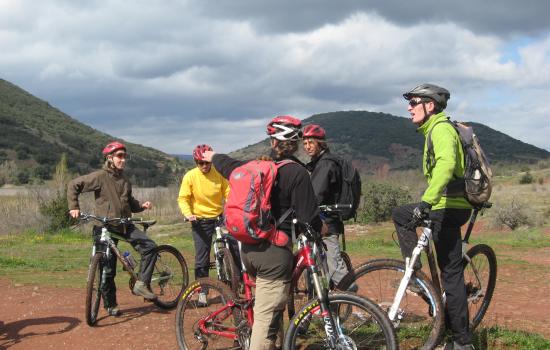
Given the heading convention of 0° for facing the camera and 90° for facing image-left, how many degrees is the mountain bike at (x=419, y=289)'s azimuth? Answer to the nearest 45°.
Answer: approximately 45°

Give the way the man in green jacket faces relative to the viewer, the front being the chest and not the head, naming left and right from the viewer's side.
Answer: facing to the left of the viewer

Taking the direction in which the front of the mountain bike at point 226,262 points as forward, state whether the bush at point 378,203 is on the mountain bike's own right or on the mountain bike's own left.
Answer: on the mountain bike's own left

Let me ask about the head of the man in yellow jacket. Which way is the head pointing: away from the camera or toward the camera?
toward the camera

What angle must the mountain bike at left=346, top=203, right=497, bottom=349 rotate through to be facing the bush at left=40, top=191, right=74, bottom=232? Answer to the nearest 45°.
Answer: approximately 90° to its right

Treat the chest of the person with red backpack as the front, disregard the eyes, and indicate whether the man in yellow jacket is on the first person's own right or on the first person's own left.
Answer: on the first person's own left

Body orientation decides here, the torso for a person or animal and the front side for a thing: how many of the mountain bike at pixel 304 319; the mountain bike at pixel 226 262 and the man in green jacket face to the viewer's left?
1

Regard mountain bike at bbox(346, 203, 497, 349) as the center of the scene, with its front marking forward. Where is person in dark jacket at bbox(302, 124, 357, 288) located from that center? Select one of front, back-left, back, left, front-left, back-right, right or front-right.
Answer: right

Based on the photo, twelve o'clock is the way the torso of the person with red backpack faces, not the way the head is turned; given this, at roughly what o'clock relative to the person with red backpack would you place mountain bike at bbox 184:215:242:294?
The mountain bike is roughly at 10 o'clock from the person with red backpack.

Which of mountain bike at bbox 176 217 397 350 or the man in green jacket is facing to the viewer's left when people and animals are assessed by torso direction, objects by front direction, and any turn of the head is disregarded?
the man in green jacket

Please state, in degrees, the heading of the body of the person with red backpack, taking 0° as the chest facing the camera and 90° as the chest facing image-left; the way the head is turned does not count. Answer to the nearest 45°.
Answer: approximately 225°

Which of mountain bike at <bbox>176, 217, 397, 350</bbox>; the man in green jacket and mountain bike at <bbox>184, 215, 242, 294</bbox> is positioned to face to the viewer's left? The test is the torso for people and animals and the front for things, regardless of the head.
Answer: the man in green jacket

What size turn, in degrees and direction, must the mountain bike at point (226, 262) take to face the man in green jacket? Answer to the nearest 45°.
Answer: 0° — it already faces them

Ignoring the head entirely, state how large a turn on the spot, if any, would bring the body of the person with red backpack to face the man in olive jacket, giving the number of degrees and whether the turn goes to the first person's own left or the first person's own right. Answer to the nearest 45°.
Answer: approximately 90° to the first person's own left
